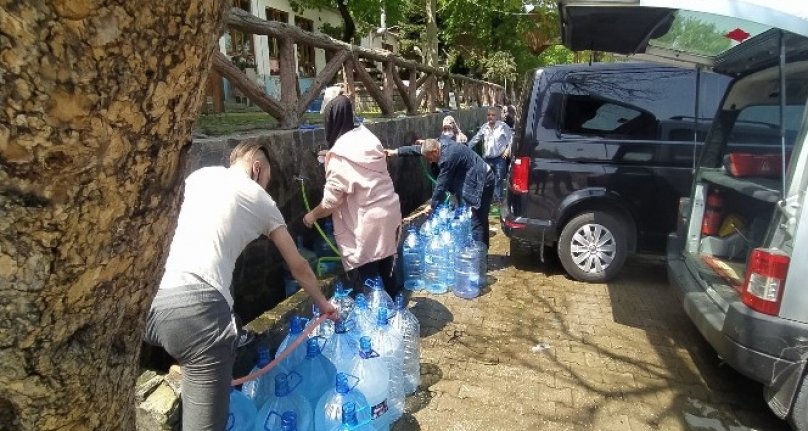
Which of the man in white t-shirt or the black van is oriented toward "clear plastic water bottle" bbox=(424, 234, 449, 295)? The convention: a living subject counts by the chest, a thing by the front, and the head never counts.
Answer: the man in white t-shirt

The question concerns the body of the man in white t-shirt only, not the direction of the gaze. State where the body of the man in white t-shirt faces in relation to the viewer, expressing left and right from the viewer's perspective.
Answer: facing away from the viewer and to the right of the viewer

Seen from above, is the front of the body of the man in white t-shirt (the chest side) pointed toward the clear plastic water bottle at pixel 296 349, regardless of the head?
yes

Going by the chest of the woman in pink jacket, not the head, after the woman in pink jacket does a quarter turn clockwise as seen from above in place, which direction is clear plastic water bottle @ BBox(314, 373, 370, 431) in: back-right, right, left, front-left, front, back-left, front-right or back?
back-right

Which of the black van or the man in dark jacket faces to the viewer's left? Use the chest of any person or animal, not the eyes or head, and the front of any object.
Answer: the man in dark jacket

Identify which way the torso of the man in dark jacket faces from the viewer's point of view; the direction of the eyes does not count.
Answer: to the viewer's left

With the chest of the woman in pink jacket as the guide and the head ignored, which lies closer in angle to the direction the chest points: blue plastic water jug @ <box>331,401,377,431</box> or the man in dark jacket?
the man in dark jacket

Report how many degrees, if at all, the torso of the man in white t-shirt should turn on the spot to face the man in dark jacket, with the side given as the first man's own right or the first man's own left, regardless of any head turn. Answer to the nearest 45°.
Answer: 0° — they already face them

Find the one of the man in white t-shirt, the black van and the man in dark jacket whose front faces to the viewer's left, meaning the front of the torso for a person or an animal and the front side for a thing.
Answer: the man in dark jacket

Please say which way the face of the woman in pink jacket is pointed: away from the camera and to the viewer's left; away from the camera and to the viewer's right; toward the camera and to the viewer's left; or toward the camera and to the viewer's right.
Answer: away from the camera and to the viewer's left
